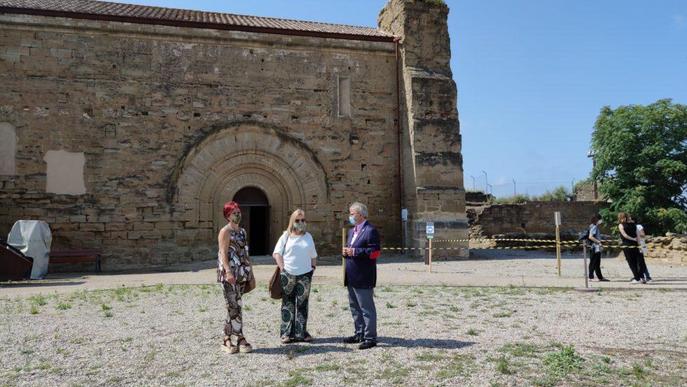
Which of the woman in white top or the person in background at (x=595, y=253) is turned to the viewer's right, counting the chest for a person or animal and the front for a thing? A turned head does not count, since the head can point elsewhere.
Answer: the person in background

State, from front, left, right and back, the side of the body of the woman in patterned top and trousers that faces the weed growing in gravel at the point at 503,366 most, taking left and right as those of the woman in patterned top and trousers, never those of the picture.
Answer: front

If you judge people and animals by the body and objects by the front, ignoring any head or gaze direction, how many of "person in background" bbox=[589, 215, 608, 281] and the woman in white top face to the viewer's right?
1

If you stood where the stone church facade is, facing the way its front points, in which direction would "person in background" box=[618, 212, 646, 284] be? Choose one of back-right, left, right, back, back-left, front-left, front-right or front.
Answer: front-left

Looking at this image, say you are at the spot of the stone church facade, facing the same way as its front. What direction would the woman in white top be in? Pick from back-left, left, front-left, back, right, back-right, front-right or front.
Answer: front

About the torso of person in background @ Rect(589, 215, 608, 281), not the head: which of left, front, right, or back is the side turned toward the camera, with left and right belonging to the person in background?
right

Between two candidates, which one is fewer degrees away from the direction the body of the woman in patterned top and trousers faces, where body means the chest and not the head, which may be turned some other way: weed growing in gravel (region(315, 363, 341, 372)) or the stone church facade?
the weed growing in gravel

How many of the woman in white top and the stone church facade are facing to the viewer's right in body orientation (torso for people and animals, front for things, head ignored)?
0

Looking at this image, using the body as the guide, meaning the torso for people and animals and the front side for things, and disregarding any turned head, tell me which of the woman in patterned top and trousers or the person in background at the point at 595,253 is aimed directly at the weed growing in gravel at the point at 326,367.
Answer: the woman in patterned top and trousers

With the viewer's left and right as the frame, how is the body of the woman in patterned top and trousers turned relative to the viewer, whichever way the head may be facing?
facing the viewer and to the right of the viewer

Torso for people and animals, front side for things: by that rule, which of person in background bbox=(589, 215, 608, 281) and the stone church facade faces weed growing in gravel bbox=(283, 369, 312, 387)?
the stone church facade

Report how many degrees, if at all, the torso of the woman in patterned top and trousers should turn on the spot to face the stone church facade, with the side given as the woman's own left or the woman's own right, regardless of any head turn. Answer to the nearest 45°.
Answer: approximately 135° to the woman's own left

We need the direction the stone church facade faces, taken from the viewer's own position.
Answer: facing the viewer

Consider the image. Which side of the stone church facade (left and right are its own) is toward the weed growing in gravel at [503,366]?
front

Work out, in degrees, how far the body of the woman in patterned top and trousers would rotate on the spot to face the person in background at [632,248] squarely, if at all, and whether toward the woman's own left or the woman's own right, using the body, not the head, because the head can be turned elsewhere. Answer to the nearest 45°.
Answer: approximately 90° to the woman's own left
